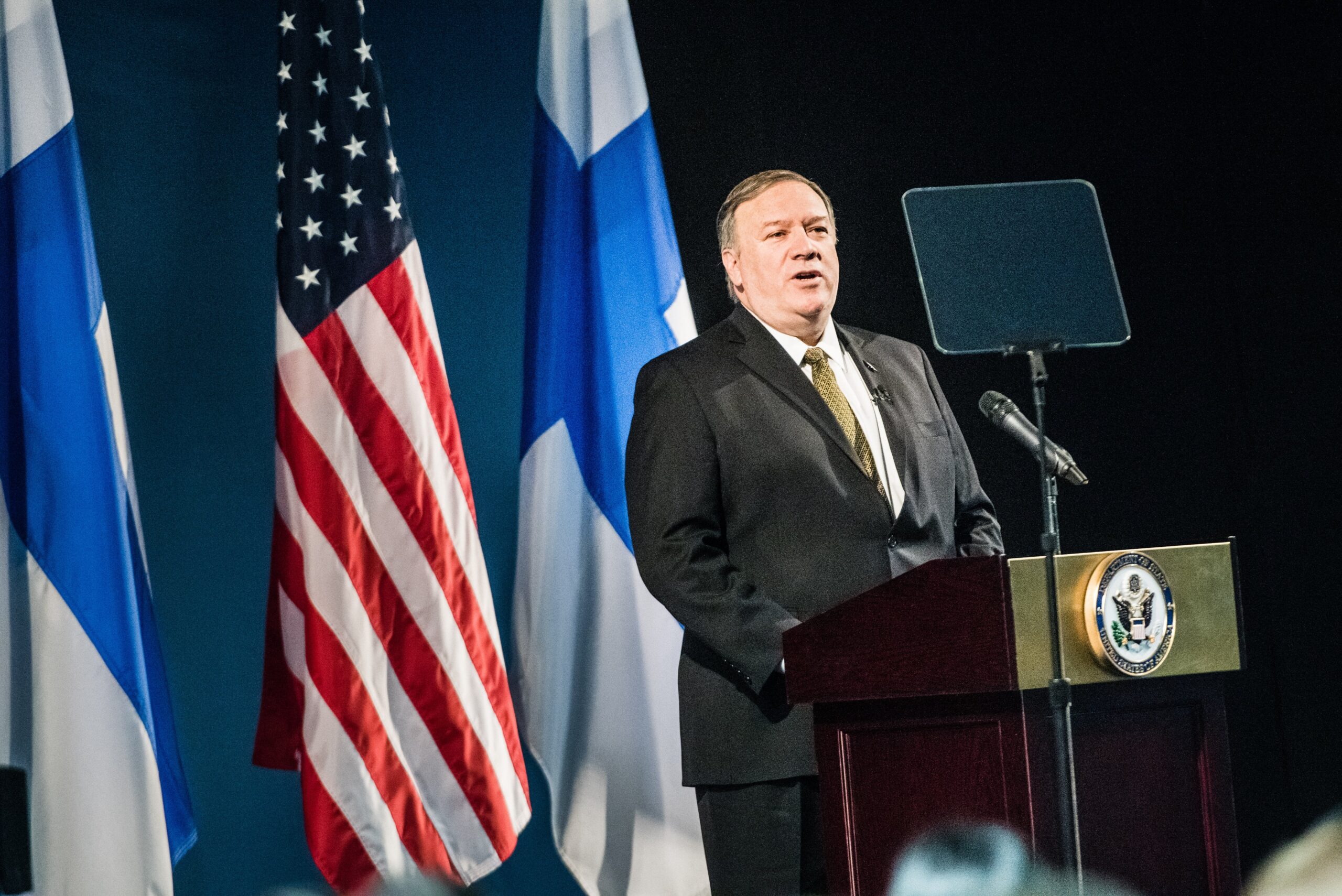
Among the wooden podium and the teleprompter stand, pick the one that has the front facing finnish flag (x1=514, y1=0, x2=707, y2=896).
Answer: the teleprompter stand

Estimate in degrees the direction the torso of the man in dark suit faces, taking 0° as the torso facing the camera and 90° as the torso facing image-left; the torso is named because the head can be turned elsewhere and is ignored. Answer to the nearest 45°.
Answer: approximately 315°

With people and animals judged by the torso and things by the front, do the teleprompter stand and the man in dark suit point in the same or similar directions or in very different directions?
very different directions

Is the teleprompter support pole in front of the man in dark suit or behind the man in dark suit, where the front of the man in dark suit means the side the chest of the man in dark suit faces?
in front

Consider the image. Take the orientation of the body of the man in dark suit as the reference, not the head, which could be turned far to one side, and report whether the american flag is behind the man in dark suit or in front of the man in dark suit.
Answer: behind

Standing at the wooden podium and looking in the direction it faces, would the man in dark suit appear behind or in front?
behind

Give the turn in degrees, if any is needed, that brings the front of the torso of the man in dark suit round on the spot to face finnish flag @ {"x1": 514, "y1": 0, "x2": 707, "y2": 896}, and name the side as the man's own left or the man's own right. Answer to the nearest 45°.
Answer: approximately 180°

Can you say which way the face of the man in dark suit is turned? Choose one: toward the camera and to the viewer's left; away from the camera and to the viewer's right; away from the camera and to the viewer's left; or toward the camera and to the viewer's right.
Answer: toward the camera and to the viewer's right

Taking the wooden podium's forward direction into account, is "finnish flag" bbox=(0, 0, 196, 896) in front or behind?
behind

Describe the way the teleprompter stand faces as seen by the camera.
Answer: facing away from the viewer and to the left of the viewer

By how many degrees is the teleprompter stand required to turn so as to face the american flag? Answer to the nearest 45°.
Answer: approximately 45° to its left

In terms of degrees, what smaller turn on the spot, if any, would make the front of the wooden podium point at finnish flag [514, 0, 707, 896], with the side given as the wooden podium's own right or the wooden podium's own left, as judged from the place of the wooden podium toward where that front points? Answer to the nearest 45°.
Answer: approximately 180°

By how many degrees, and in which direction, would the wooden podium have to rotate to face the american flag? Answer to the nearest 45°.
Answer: approximately 180°
